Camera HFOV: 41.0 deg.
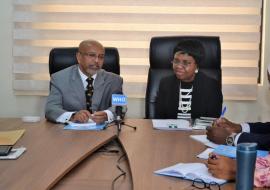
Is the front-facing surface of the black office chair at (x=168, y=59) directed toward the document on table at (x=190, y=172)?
yes

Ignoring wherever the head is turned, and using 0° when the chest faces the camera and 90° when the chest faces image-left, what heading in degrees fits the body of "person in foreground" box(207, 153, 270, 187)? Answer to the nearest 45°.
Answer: approximately 90°

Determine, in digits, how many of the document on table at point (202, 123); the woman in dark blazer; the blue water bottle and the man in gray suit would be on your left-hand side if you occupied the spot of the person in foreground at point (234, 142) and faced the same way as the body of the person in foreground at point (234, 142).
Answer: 1

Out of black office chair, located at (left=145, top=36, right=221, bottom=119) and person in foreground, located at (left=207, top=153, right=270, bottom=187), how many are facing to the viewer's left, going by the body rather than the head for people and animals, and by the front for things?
1

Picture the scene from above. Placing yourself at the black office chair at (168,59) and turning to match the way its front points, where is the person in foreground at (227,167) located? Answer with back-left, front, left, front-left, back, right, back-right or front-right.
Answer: front

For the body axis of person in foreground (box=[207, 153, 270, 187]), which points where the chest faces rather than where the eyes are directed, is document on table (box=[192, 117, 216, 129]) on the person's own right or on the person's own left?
on the person's own right

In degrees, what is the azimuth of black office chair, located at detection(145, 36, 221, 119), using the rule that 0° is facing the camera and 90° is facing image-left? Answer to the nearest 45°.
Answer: approximately 0°

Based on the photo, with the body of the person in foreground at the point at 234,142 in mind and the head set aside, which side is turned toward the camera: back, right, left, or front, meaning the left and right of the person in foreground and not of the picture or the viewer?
left

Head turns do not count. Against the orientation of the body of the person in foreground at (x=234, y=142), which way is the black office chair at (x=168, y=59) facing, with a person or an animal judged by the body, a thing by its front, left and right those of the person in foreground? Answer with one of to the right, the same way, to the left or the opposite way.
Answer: to the left

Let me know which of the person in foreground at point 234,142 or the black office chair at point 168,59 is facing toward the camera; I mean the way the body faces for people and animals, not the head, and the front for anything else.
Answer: the black office chair

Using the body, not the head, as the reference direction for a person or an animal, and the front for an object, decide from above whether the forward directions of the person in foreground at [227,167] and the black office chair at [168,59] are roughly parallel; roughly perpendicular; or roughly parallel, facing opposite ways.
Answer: roughly perpendicular

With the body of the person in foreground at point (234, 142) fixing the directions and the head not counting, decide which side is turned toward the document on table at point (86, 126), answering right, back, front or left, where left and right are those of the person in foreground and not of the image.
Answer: front

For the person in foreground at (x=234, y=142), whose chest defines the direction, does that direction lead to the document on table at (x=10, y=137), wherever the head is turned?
yes
